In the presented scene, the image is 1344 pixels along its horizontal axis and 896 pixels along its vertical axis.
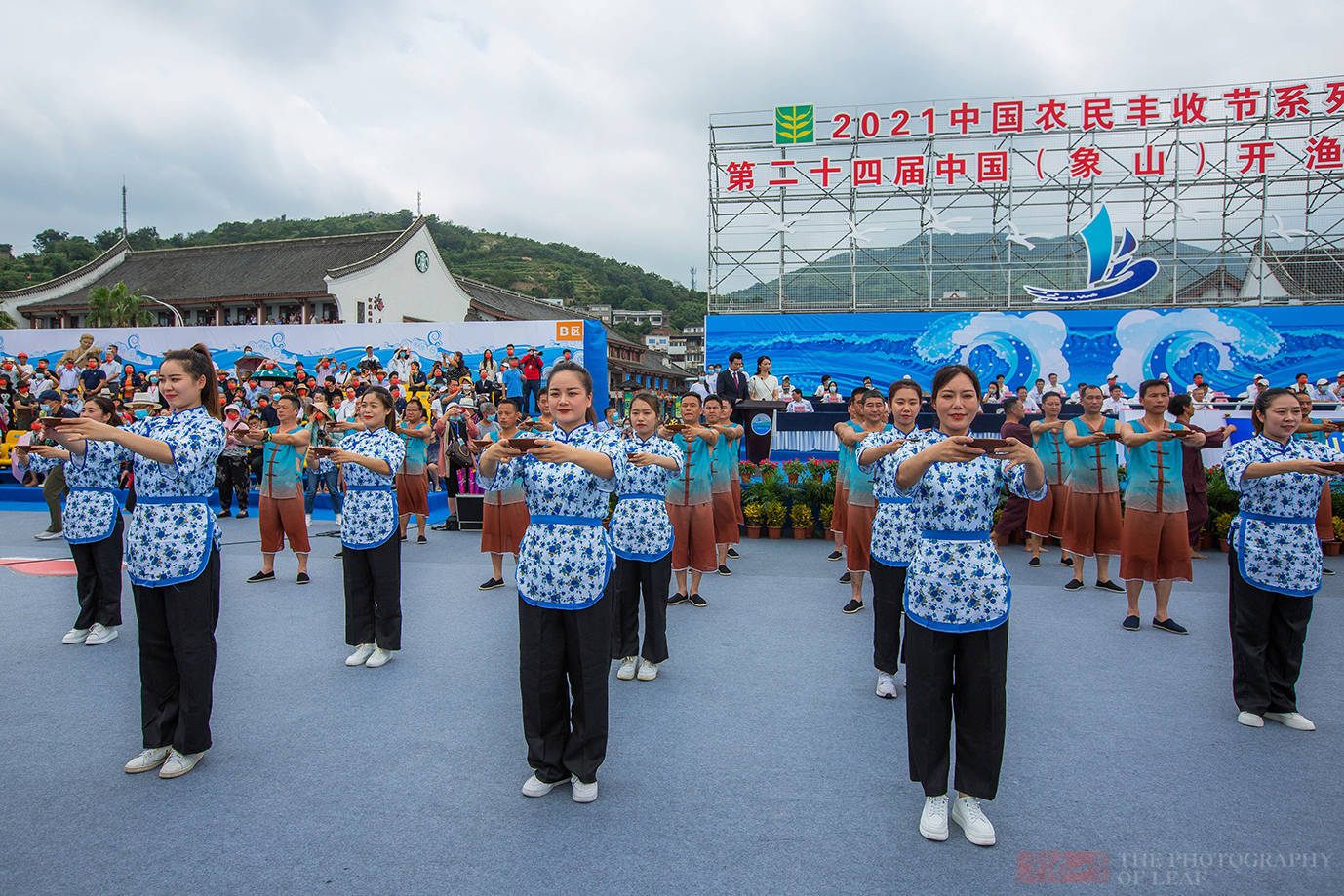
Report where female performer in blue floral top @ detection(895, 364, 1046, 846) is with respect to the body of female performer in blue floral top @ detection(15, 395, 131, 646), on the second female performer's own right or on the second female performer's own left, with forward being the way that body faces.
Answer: on the second female performer's own left

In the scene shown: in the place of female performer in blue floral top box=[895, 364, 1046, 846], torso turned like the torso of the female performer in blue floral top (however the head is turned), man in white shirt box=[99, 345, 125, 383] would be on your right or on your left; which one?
on your right

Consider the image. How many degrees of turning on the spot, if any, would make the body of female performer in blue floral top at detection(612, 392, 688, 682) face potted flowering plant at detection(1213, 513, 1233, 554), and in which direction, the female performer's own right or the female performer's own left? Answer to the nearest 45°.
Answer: approximately 135° to the female performer's own left

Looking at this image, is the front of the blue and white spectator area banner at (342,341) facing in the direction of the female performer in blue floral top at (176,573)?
yes

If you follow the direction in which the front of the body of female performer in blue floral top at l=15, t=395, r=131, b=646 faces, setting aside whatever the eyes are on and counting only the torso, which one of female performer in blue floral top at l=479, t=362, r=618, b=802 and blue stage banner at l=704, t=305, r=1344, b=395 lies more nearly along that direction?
the female performer in blue floral top

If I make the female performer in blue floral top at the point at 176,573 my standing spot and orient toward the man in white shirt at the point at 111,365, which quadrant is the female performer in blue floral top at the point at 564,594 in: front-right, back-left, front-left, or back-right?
back-right

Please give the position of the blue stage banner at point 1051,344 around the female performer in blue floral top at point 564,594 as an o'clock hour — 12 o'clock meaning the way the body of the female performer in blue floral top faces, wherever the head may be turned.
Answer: The blue stage banner is roughly at 6 o'clock from the female performer in blue floral top.

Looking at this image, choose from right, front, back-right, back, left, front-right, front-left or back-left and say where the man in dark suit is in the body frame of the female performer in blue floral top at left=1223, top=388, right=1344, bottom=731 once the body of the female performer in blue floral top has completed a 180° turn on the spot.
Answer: front
